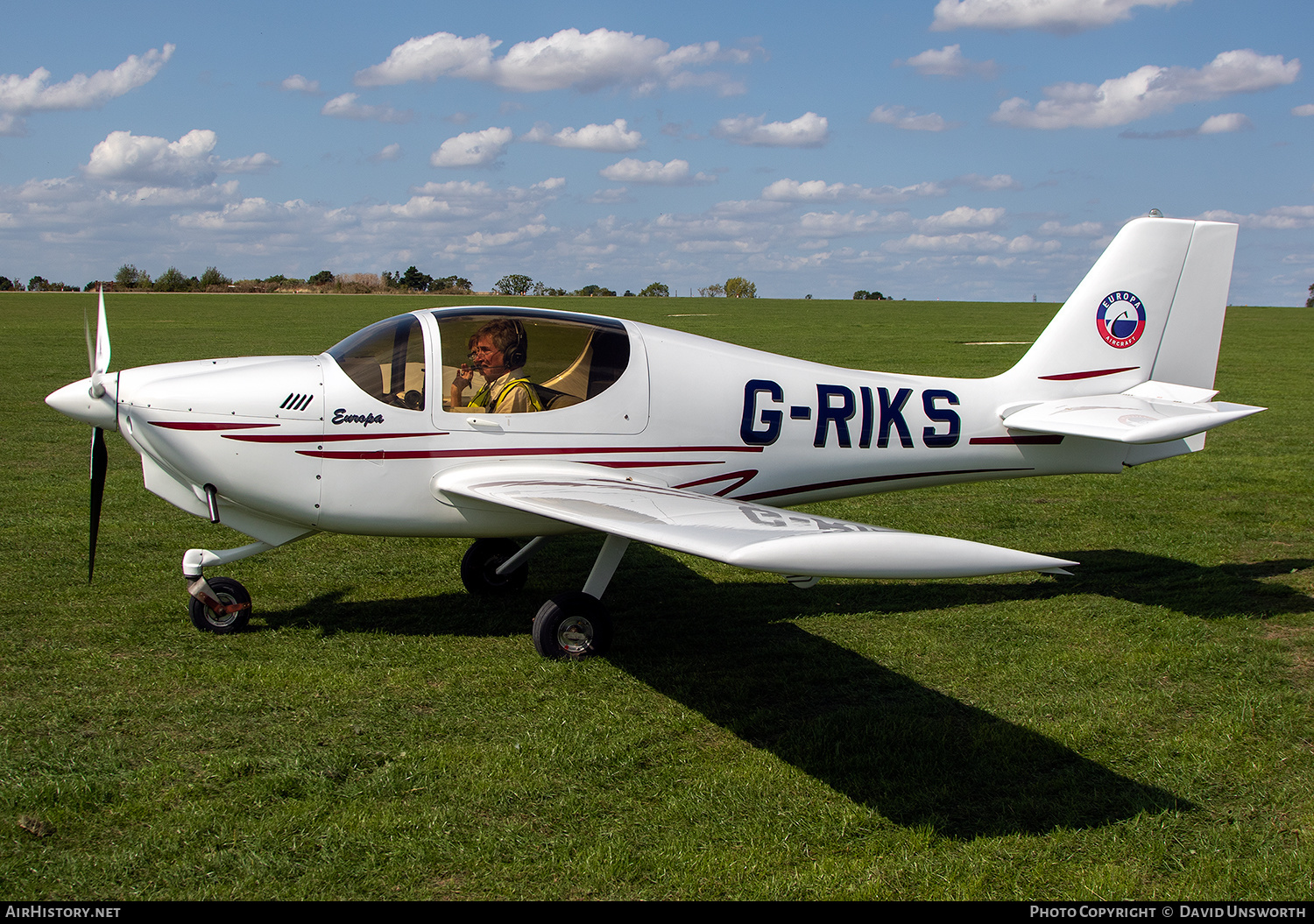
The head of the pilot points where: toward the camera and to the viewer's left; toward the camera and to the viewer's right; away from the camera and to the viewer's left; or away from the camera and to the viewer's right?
toward the camera and to the viewer's left

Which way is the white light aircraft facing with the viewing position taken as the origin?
facing to the left of the viewer
